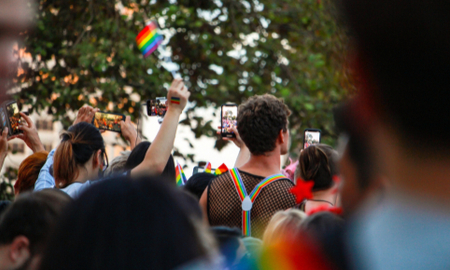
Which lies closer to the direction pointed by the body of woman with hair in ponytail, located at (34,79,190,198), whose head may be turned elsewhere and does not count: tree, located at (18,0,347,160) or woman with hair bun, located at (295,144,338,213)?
the tree

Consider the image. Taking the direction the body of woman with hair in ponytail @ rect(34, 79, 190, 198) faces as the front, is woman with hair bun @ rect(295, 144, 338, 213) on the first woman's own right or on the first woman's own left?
on the first woman's own right

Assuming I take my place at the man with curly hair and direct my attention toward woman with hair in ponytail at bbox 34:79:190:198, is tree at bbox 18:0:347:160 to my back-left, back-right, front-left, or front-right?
front-right

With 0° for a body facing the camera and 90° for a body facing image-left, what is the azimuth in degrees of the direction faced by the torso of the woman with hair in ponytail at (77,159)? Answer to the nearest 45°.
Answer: approximately 225°

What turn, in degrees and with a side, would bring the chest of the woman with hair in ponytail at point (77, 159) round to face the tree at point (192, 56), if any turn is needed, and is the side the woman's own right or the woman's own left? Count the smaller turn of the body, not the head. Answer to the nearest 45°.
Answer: approximately 45° to the woman's own left

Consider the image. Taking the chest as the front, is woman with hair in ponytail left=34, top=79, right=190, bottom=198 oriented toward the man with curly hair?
no

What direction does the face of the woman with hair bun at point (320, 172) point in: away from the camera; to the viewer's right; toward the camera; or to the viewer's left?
away from the camera

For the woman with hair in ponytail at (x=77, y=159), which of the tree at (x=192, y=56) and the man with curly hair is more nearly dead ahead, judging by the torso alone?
the tree
